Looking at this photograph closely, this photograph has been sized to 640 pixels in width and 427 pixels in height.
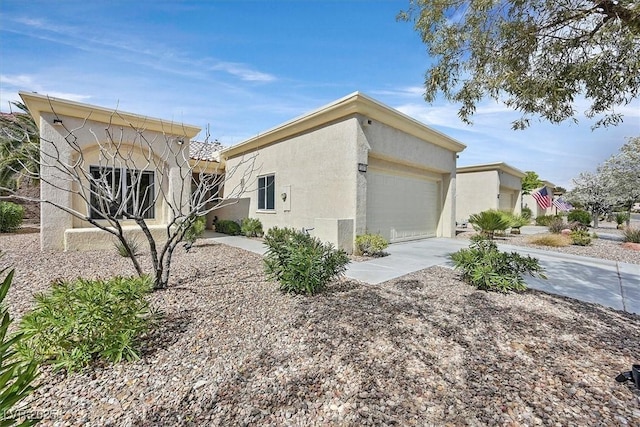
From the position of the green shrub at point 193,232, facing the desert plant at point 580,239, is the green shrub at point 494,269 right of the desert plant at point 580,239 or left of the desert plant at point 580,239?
right

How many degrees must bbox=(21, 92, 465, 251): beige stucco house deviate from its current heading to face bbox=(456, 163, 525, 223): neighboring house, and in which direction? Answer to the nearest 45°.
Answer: approximately 90° to its left

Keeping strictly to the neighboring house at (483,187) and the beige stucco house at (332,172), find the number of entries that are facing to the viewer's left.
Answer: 0

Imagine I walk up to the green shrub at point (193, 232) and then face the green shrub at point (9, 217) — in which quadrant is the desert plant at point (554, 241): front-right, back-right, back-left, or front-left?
back-right

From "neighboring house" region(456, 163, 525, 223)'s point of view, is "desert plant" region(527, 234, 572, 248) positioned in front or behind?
in front

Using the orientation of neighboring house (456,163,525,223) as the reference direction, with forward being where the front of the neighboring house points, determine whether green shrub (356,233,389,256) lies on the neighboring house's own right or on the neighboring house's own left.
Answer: on the neighboring house's own right

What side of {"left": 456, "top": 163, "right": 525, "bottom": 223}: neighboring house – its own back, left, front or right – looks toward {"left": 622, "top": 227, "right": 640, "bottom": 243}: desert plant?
front

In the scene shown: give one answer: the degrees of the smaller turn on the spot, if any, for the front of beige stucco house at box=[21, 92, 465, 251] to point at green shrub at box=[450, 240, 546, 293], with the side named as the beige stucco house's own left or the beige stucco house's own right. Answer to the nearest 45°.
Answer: approximately 45° to the beige stucco house's own right

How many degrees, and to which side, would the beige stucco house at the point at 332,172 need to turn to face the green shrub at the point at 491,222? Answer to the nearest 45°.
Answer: approximately 45° to its left

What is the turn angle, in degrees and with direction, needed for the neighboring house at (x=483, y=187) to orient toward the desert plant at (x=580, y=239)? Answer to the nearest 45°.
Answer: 0° — it already faces it
